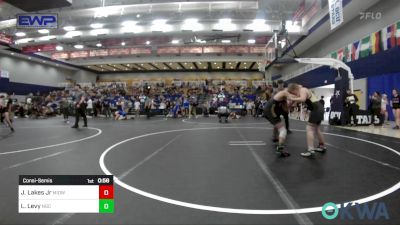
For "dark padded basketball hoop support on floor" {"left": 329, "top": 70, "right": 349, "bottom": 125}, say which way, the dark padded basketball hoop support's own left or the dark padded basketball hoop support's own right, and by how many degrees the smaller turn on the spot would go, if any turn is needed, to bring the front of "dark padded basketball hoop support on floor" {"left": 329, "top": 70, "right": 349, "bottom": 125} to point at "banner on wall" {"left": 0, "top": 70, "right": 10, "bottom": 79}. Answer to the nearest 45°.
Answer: approximately 45° to the dark padded basketball hoop support's own right

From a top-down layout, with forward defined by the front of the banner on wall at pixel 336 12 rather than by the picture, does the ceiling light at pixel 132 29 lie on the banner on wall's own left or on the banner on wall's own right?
on the banner on wall's own right

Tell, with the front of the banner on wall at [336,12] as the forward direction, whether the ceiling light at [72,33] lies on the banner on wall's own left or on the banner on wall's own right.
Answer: on the banner on wall's own right

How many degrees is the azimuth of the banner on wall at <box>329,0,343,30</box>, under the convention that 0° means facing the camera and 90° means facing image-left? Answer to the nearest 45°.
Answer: approximately 45°

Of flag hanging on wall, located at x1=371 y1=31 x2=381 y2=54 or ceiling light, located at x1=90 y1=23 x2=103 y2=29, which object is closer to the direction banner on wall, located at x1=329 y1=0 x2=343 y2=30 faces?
the ceiling light
